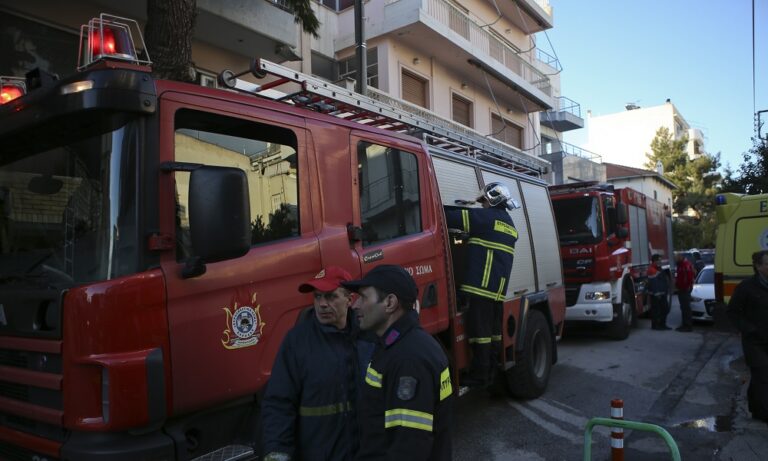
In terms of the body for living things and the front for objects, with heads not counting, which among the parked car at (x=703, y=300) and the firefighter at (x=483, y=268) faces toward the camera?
the parked car

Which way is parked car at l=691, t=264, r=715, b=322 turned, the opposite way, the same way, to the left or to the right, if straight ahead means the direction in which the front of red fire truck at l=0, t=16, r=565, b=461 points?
the same way

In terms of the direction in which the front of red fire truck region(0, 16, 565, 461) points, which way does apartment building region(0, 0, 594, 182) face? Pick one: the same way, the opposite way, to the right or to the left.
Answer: to the left

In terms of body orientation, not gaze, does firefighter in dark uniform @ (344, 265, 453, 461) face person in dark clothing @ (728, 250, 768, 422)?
no

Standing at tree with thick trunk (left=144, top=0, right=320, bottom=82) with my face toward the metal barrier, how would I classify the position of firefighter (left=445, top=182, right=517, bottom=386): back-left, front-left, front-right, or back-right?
front-left

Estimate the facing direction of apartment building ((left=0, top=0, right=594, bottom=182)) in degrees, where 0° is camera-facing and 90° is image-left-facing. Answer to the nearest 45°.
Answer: approximately 315°

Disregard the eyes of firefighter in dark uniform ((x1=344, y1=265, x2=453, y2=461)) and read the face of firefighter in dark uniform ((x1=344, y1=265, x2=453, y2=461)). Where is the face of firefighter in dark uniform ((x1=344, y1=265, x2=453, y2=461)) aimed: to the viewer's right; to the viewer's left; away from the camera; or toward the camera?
to the viewer's left

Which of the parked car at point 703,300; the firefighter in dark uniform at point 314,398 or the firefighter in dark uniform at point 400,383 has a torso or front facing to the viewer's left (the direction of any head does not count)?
the firefighter in dark uniform at point 400,383

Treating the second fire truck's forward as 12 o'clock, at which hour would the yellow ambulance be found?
The yellow ambulance is roughly at 9 o'clock from the second fire truck.

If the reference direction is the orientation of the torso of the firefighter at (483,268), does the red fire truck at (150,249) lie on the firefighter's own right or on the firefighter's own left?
on the firefighter's own left

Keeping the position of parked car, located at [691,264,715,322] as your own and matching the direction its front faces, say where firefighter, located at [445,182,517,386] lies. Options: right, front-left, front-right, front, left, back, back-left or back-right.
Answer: front

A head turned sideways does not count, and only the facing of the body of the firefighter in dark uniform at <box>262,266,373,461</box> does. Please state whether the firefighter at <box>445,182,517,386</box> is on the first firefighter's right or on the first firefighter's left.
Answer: on the first firefighter's left

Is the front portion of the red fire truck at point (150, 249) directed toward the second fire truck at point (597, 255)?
no

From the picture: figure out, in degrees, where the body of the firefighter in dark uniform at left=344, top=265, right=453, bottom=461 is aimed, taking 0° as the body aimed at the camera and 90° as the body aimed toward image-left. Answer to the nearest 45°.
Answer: approximately 90°

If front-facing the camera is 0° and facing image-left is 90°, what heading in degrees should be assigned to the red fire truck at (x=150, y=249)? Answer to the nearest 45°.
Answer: approximately 45°

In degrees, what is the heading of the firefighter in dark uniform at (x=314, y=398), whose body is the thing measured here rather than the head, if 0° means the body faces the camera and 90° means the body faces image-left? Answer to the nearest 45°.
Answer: approximately 315°

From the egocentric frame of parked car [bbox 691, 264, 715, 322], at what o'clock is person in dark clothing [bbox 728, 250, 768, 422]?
The person in dark clothing is roughly at 12 o'clock from the parked car.

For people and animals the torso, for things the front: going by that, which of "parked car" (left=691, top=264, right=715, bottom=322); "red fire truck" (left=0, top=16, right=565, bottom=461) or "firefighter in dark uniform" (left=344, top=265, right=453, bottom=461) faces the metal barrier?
the parked car

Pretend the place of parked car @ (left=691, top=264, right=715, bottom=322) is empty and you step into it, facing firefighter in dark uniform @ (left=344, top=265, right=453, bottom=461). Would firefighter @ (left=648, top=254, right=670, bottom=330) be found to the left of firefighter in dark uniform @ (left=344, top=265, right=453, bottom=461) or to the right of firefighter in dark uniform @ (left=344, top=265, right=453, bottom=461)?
right

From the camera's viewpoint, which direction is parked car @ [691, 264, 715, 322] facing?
toward the camera
